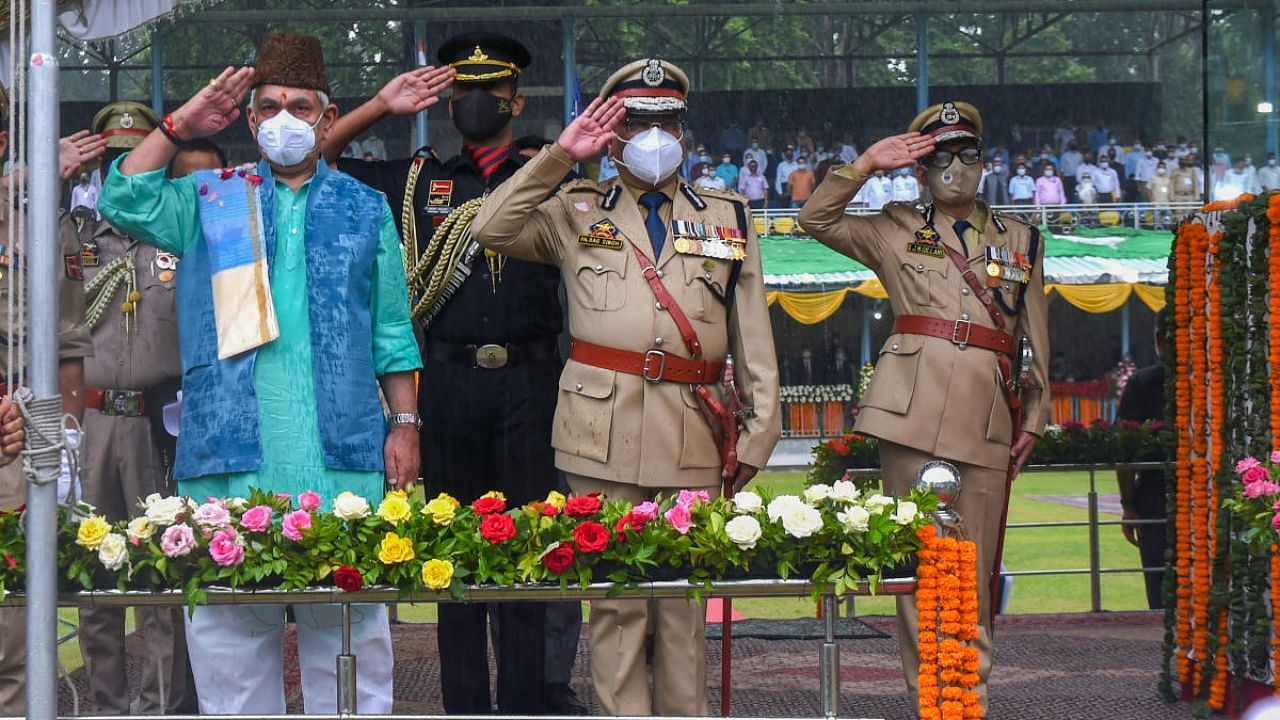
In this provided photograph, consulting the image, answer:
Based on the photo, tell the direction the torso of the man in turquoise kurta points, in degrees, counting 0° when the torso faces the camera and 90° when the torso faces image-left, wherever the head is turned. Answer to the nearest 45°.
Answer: approximately 0°

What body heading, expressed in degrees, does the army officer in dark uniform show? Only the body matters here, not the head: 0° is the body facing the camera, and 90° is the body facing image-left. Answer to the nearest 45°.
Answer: approximately 0°

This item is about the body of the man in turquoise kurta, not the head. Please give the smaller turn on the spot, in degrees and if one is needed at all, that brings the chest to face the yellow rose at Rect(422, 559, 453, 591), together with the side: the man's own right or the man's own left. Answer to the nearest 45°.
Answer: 0° — they already face it

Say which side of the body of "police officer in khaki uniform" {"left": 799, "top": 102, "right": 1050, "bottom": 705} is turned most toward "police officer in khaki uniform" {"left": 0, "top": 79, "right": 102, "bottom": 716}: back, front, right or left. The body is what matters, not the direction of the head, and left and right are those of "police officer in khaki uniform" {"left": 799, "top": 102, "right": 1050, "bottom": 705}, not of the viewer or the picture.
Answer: right

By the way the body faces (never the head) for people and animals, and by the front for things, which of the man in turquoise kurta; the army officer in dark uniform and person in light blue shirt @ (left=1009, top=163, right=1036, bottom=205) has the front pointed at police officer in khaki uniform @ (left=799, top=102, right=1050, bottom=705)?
the person in light blue shirt

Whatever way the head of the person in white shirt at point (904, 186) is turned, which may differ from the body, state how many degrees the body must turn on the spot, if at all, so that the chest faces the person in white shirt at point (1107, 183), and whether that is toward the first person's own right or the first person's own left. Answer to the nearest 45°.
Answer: approximately 135° to the first person's own left

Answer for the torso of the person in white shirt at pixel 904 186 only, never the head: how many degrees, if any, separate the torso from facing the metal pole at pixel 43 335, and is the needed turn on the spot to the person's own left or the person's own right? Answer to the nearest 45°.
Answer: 0° — they already face it

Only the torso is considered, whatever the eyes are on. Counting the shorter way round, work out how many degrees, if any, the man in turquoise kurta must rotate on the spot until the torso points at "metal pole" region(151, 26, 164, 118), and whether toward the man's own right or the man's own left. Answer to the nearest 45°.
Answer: approximately 180°
